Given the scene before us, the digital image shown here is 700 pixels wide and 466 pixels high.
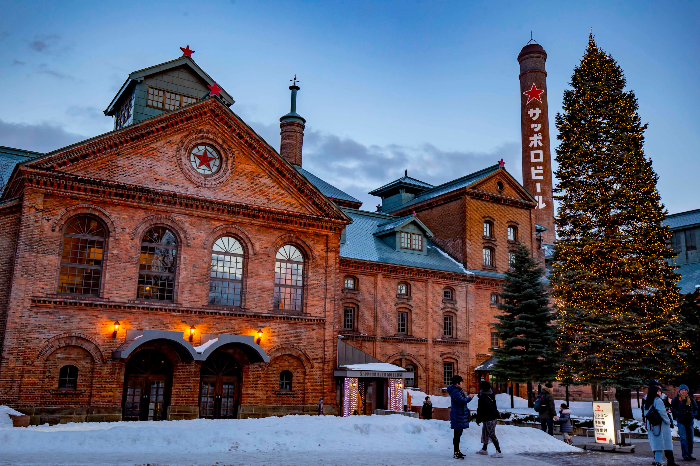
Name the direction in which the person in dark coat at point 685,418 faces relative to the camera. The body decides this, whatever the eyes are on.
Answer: toward the camera

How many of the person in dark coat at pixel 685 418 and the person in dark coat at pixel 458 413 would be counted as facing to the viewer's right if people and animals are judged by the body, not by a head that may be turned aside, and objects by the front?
1

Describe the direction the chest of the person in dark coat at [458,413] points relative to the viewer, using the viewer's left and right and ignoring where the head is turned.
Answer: facing to the right of the viewer

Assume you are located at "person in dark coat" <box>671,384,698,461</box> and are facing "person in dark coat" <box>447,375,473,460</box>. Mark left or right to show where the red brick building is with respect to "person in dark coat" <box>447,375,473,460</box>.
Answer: right

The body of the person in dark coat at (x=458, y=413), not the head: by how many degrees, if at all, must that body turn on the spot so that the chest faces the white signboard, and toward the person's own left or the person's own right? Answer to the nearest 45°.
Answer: approximately 45° to the person's own left

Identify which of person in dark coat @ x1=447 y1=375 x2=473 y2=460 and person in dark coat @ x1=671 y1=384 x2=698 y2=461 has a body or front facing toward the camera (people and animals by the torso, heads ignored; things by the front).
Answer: person in dark coat @ x1=671 y1=384 x2=698 y2=461

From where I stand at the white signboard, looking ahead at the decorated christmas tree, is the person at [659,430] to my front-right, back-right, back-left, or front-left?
back-right

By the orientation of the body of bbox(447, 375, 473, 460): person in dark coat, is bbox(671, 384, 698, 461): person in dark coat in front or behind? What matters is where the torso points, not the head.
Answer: in front

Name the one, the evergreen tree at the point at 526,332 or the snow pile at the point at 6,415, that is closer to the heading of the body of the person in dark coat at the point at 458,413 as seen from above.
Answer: the evergreen tree

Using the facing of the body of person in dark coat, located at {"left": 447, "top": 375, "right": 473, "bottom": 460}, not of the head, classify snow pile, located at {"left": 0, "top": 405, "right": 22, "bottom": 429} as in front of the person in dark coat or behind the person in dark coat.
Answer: behind

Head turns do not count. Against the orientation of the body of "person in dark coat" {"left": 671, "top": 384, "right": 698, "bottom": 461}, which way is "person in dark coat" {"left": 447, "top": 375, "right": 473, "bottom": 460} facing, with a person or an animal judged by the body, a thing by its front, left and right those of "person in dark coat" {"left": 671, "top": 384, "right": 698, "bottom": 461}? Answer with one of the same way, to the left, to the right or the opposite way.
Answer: to the left

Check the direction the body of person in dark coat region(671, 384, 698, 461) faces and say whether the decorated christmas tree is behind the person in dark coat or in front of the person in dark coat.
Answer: behind

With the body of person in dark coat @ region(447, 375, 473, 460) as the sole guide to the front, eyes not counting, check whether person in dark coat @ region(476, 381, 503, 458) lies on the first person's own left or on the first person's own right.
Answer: on the first person's own left
